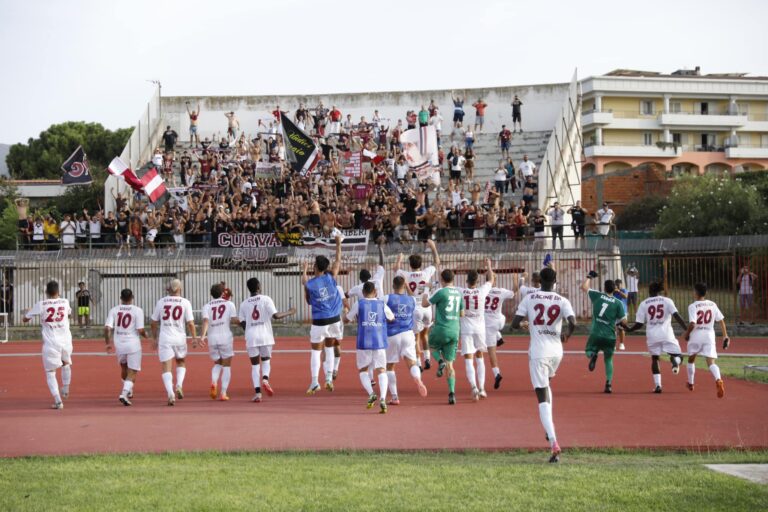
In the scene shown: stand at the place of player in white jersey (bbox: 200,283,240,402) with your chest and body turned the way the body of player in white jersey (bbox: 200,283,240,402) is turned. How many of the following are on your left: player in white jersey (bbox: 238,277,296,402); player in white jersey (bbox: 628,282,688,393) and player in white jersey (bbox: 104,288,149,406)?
1

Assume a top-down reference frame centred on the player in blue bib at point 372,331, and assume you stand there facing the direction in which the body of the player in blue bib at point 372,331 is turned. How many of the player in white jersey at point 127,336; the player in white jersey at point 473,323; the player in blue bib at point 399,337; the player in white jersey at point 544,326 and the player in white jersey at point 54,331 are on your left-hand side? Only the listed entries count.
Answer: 2

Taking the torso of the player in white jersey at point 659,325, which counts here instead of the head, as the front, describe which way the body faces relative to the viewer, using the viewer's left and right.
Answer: facing away from the viewer

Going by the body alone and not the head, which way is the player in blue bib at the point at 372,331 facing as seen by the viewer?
away from the camera

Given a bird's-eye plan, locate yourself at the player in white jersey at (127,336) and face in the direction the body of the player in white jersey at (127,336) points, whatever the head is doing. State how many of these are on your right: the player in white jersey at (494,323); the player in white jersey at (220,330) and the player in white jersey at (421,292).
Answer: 3

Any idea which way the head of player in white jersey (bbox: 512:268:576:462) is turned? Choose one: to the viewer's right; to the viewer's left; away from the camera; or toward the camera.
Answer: away from the camera

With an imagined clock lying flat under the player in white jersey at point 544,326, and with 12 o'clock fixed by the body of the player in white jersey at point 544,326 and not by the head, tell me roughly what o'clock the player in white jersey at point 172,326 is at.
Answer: the player in white jersey at point 172,326 is roughly at 10 o'clock from the player in white jersey at point 544,326.

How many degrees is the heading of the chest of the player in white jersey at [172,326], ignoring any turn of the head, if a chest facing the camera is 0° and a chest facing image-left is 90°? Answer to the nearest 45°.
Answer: approximately 180°

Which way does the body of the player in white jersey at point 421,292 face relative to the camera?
away from the camera

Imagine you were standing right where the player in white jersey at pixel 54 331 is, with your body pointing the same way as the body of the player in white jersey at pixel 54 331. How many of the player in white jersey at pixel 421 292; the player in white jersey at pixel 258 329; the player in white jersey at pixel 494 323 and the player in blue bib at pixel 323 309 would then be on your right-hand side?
4

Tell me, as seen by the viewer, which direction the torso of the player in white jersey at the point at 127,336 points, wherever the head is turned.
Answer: away from the camera

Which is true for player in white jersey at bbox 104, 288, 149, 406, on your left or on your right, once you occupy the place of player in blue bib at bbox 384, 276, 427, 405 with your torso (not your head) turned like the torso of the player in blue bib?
on your left

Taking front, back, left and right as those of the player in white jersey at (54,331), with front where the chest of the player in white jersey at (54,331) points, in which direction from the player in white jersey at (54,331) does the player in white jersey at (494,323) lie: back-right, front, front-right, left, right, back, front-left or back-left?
right

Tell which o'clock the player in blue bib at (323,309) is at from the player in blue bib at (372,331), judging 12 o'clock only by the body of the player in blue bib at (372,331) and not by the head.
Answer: the player in blue bib at (323,309) is roughly at 11 o'clock from the player in blue bib at (372,331).
